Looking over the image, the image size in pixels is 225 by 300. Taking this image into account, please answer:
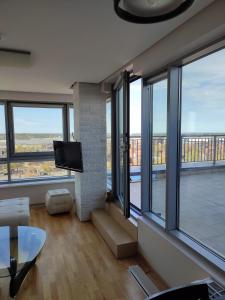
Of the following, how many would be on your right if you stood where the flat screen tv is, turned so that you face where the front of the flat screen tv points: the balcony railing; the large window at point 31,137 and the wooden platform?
1

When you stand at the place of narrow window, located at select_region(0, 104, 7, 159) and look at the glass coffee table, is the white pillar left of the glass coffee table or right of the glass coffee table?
left

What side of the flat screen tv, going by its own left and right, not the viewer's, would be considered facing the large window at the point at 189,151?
left

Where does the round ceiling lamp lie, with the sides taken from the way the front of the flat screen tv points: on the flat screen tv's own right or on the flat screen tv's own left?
on the flat screen tv's own left

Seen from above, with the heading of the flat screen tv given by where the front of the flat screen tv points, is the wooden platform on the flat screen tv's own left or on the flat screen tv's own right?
on the flat screen tv's own left

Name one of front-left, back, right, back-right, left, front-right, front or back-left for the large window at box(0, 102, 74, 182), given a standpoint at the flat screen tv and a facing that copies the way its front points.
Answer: right

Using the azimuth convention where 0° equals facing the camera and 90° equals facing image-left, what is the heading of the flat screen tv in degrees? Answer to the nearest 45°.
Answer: approximately 45°

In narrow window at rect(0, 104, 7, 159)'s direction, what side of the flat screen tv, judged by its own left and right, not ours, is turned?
right
